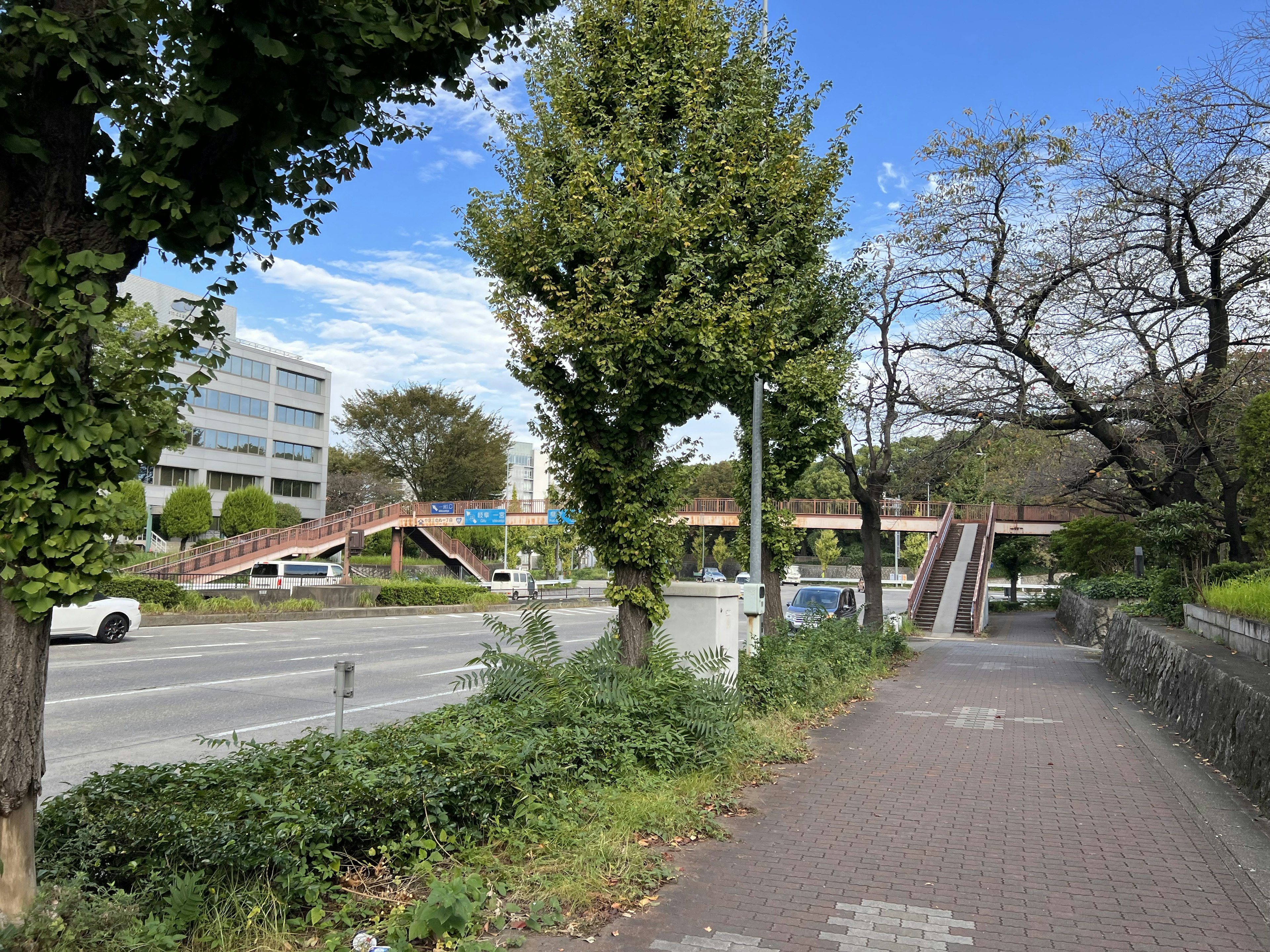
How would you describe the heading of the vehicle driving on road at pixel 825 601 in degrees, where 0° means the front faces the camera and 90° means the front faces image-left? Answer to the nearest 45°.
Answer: approximately 45°

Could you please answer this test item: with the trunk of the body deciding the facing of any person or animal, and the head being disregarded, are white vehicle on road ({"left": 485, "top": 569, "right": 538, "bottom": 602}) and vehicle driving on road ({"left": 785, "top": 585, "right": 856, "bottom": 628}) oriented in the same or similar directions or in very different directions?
very different directions

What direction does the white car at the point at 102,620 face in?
to the viewer's left

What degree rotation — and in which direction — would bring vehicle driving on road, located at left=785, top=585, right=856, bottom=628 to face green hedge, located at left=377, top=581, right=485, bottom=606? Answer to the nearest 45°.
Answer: approximately 90° to its right

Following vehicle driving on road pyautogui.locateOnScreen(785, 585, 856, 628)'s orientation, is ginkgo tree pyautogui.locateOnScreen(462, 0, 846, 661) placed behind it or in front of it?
in front
